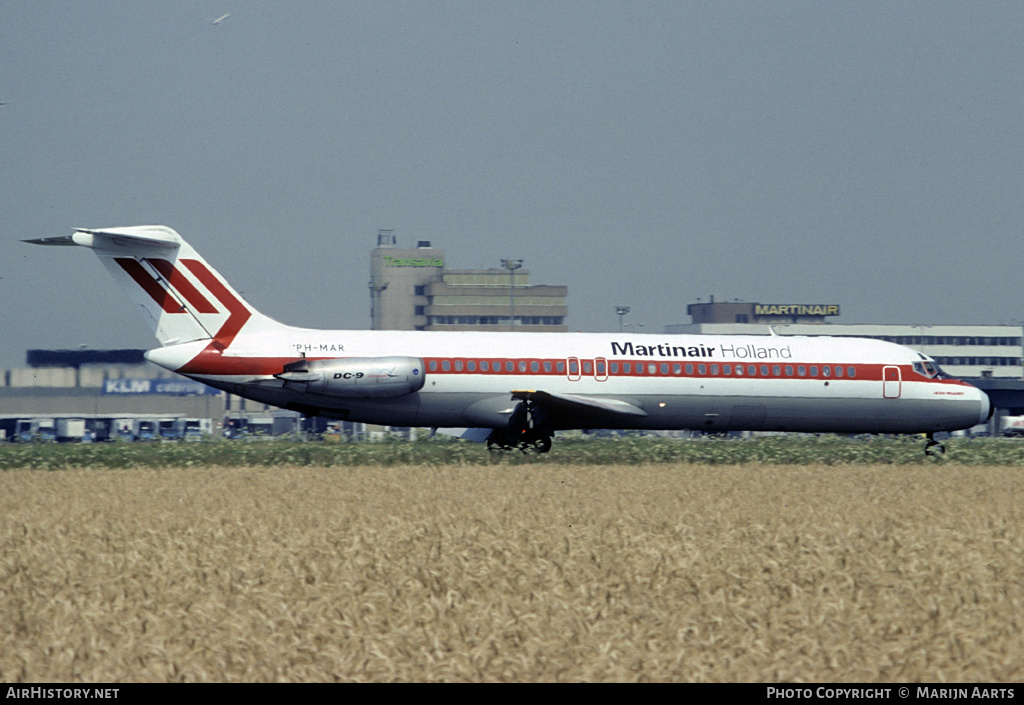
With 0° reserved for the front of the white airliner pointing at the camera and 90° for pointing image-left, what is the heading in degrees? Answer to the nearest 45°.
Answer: approximately 270°
